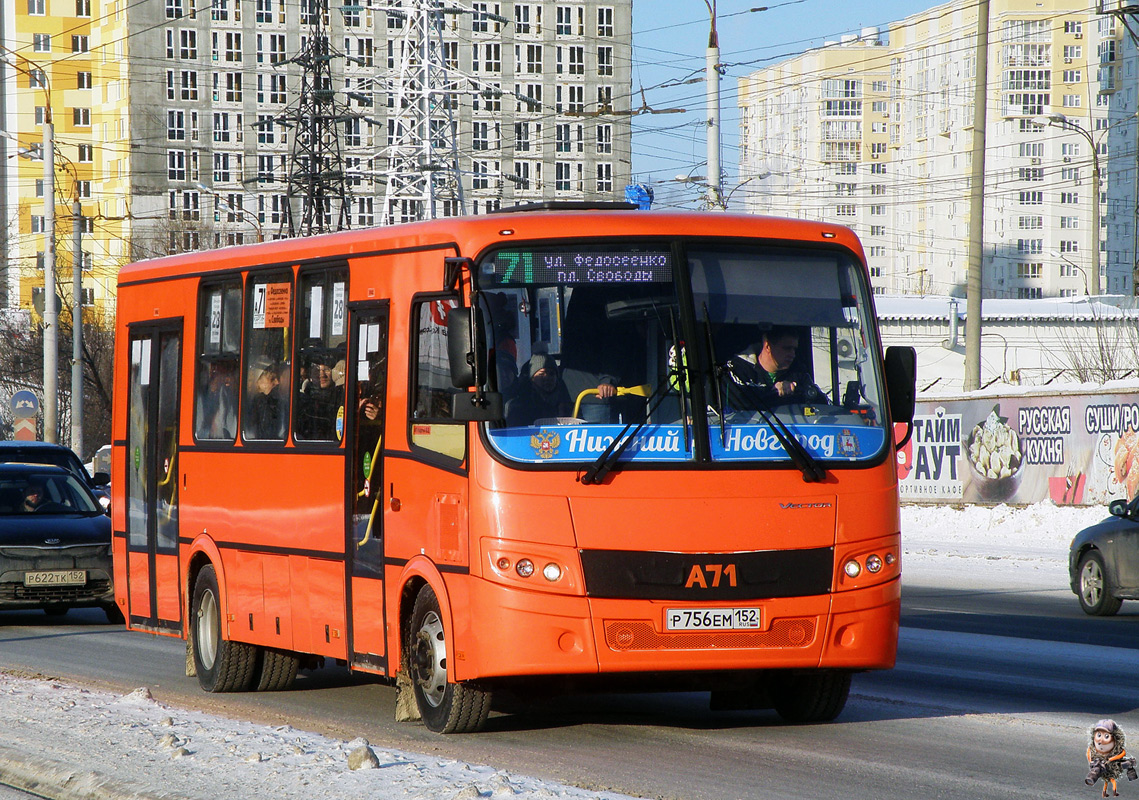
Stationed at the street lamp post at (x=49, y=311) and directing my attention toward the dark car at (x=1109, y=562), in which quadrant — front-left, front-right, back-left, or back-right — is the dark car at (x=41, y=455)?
front-right

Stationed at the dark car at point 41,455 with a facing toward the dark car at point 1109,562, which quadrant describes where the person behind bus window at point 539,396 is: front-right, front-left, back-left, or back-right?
front-right

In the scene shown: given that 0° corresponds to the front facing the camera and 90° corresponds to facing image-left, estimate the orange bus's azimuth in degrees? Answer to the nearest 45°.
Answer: approximately 315°

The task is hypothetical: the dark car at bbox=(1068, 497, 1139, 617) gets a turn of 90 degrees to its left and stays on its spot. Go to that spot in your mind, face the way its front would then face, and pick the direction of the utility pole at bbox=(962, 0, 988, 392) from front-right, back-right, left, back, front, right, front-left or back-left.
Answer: back-right

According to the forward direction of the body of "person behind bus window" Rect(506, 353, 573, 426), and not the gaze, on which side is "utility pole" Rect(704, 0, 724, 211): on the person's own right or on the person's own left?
on the person's own left

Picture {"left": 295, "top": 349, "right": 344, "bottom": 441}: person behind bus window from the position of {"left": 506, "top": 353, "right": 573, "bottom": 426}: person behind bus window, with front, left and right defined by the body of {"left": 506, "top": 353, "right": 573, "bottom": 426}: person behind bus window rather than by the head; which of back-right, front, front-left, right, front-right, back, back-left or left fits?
back

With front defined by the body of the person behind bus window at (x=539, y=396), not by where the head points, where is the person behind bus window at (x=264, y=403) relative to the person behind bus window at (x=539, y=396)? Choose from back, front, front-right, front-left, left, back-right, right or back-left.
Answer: back

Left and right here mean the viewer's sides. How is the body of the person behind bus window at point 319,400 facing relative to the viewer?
facing the viewer and to the right of the viewer

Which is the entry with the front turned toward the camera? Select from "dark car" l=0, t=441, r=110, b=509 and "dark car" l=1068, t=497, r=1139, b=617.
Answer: "dark car" l=0, t=441, r=110, b=509

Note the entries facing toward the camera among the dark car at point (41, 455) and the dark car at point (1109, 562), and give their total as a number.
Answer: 1

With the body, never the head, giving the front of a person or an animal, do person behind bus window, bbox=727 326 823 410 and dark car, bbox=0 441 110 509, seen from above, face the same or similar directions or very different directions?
same or similar directions

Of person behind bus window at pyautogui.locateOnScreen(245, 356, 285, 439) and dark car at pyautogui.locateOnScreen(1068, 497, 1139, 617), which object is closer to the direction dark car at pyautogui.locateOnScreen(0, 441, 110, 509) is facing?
the person behind bus window

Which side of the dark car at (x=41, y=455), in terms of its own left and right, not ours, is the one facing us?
front

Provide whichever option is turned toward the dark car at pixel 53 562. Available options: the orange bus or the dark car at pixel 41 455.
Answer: the dark car at pixel 41 455

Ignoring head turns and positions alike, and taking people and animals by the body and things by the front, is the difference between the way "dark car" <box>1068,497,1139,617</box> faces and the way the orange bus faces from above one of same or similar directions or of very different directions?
very different directions

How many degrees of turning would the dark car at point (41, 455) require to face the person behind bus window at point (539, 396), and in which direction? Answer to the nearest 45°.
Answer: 0° — it already faces them

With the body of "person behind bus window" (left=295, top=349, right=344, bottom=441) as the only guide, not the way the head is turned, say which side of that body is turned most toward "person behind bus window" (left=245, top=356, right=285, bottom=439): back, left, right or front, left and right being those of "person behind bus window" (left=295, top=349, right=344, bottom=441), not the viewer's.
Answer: back

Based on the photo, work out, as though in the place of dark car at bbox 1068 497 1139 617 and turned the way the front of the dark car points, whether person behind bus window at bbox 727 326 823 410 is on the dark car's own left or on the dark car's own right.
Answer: on the dark car's own left
